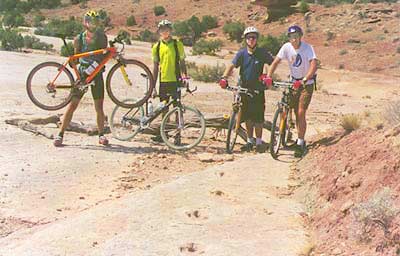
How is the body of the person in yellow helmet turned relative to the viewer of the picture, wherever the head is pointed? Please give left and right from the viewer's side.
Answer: facing the viewer

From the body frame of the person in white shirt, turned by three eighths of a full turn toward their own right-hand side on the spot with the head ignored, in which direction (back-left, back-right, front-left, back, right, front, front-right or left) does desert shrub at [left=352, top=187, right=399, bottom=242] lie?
back-left

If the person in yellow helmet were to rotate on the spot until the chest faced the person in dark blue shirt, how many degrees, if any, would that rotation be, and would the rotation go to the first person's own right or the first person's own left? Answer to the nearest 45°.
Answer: approximately 90° to the first person's own left

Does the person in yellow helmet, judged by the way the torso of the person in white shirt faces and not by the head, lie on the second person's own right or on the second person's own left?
on the second person's own right

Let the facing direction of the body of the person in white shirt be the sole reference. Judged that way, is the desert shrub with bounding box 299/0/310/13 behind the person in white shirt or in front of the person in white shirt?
behind

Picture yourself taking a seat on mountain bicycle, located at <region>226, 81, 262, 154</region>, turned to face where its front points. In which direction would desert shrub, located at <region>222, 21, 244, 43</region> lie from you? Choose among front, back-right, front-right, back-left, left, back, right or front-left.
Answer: back

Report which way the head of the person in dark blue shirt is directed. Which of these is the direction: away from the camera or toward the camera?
toward the camera

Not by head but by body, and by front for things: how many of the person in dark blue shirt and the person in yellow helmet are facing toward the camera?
2

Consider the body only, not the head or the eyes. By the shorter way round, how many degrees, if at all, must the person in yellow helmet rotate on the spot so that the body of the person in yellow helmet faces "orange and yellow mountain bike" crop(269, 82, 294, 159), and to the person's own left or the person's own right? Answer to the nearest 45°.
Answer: approximately 45° to the person's own left

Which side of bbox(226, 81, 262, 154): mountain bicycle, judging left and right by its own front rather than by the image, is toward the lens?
front

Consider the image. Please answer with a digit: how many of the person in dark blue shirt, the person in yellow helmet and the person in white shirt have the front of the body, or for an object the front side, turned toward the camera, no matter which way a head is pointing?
3

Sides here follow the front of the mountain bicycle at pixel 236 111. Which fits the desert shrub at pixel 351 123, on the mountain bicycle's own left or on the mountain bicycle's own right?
on the mountain bicycle's own left
